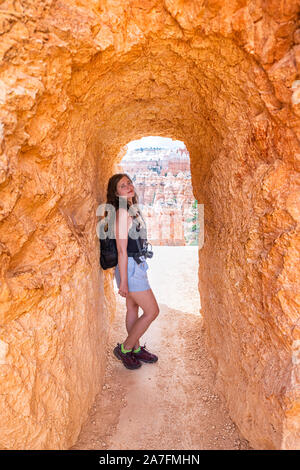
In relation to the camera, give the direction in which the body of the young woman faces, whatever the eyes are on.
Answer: to the viewer's right
